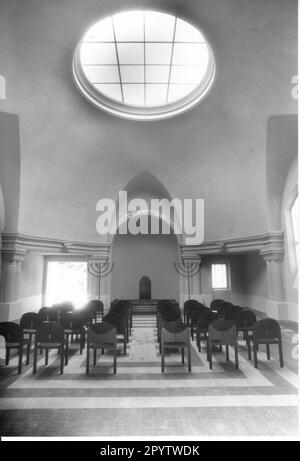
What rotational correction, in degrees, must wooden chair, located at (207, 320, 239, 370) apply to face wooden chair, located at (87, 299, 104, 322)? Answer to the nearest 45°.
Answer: approximately 45° to its left

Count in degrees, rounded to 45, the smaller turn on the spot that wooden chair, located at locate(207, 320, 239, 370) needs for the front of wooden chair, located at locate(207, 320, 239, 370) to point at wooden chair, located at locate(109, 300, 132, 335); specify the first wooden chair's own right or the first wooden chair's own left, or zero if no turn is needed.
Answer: approximately 45° to the first wooden chair's own left

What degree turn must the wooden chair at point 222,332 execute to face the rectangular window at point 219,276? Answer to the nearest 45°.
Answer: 0° — it already faces it

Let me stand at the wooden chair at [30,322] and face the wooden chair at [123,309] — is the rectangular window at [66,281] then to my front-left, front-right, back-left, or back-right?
front-left

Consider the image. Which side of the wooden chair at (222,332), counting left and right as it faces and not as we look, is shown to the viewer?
back

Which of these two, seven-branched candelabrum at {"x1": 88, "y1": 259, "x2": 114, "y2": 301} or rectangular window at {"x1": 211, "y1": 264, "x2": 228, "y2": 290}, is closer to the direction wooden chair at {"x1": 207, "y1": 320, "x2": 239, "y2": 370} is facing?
the rectangular window

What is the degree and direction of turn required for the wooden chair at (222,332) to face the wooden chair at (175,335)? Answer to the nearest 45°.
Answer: approximately 90° to its left

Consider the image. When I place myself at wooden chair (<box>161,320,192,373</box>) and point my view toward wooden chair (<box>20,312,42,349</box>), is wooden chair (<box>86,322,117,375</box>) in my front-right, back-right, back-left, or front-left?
front-left

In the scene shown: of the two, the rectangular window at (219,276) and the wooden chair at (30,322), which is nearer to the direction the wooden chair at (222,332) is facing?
the rectangular window

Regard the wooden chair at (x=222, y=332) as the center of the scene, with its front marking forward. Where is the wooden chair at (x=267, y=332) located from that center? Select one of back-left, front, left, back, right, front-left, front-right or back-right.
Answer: right

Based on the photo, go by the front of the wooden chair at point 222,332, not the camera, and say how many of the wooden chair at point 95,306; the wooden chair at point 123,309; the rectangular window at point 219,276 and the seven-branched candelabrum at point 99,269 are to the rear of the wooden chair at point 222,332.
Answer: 0

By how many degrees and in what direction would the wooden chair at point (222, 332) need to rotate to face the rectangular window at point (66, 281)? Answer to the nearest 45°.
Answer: approximately 45° to its left

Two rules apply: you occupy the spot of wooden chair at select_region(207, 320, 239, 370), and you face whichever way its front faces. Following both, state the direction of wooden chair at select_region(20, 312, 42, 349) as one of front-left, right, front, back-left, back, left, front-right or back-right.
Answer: left

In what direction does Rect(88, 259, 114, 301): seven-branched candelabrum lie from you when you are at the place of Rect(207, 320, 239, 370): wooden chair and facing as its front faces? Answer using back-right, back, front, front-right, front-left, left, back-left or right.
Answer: front-left
